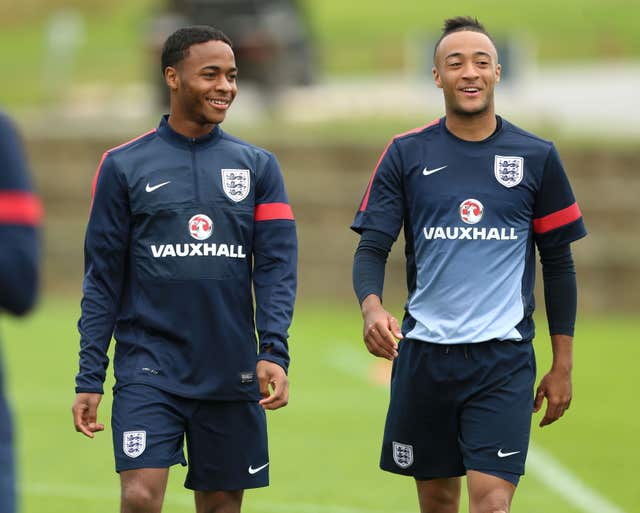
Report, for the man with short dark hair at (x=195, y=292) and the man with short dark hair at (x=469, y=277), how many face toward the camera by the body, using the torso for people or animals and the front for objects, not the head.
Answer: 2

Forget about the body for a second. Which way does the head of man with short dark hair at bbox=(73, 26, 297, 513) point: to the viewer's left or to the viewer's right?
to the viewer's right

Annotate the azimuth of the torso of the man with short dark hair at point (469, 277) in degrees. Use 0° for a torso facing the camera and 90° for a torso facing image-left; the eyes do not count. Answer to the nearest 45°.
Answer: approximately 0°

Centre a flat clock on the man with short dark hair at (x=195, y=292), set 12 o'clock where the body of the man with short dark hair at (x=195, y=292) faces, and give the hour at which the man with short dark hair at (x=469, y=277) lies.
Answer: the man with short dark hair at (x=469, y=277) is roughly at 9 o'clock from the man with short dark hair at (x=195, y=292).

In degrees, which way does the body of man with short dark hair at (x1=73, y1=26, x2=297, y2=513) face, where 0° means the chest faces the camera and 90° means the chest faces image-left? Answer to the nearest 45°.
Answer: approximately 0°

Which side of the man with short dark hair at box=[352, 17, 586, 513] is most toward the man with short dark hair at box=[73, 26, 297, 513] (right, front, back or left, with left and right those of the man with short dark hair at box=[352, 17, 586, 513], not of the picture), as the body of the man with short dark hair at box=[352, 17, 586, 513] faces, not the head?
right
